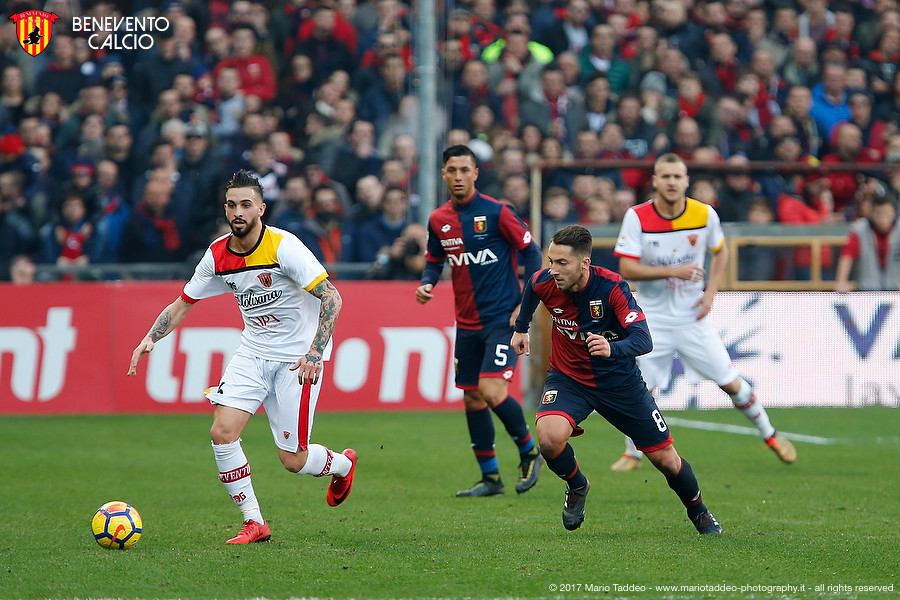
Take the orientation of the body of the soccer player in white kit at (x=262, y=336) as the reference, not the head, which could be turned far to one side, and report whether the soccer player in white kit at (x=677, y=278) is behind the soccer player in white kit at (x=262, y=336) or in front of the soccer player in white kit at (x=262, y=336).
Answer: behind

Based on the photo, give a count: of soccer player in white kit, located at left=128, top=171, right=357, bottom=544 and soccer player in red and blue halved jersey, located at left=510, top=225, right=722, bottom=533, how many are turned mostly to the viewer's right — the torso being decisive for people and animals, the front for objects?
0

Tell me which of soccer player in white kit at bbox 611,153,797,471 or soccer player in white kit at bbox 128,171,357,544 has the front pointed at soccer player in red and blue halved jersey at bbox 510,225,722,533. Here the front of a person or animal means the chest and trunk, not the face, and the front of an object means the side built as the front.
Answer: soccer player in white kit at bbox 611,153,797,471

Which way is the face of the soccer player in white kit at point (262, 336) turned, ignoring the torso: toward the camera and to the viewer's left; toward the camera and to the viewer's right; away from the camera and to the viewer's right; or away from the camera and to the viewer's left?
toward the camera and to the viewer's left

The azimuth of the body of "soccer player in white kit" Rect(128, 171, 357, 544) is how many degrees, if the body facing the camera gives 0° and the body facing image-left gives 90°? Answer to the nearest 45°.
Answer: approximately 45°

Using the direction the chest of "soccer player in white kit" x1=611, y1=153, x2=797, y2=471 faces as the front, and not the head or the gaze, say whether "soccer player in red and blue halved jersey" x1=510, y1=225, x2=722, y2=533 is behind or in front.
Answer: in front

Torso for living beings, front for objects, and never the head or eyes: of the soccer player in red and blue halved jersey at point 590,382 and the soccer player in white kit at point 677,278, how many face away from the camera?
0

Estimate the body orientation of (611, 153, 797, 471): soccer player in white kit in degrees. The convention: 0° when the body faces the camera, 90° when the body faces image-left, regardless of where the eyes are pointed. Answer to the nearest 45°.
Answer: approximately 0°

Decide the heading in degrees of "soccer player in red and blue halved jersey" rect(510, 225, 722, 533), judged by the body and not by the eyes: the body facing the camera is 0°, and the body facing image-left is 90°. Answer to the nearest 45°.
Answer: approximately 45°

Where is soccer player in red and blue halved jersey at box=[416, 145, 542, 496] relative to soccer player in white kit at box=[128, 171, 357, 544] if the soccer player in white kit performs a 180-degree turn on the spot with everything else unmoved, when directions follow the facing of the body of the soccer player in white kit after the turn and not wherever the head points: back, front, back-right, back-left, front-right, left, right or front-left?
front
